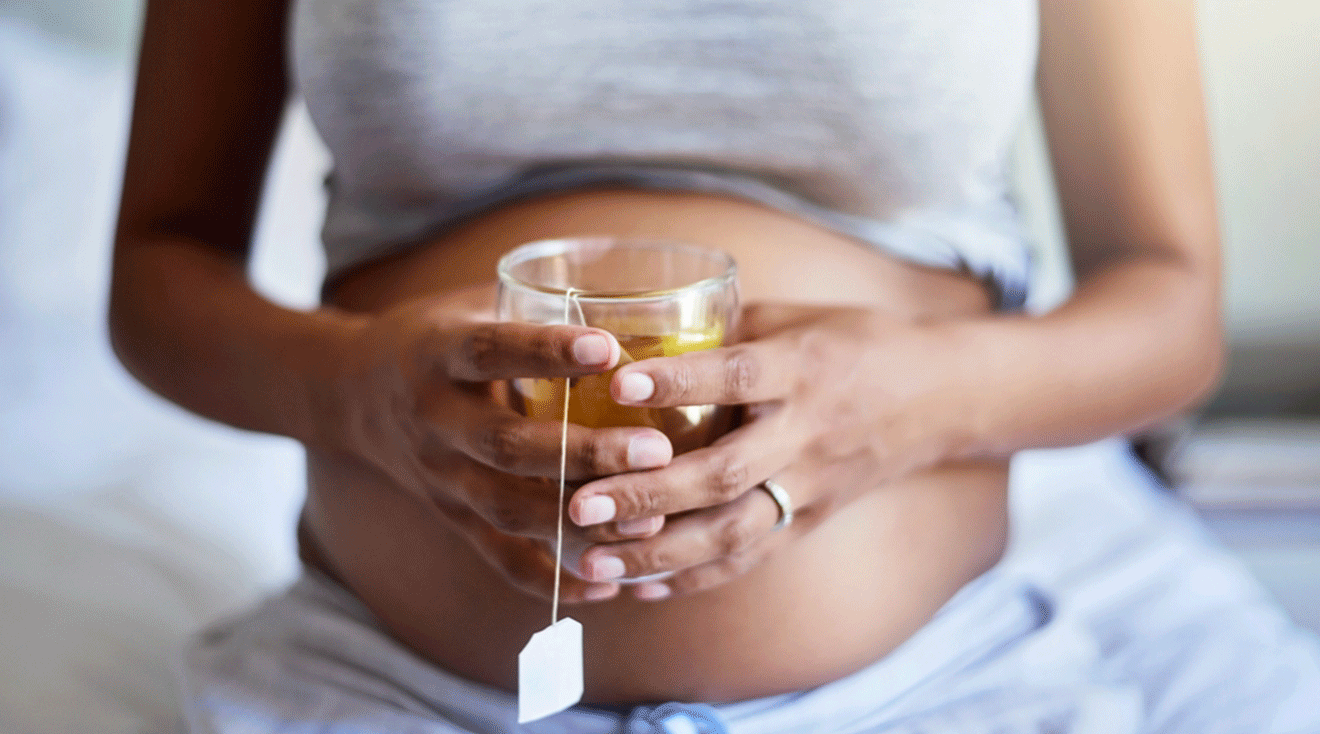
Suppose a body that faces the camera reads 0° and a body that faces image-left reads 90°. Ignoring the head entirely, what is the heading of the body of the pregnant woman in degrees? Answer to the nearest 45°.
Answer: approximately 0°
